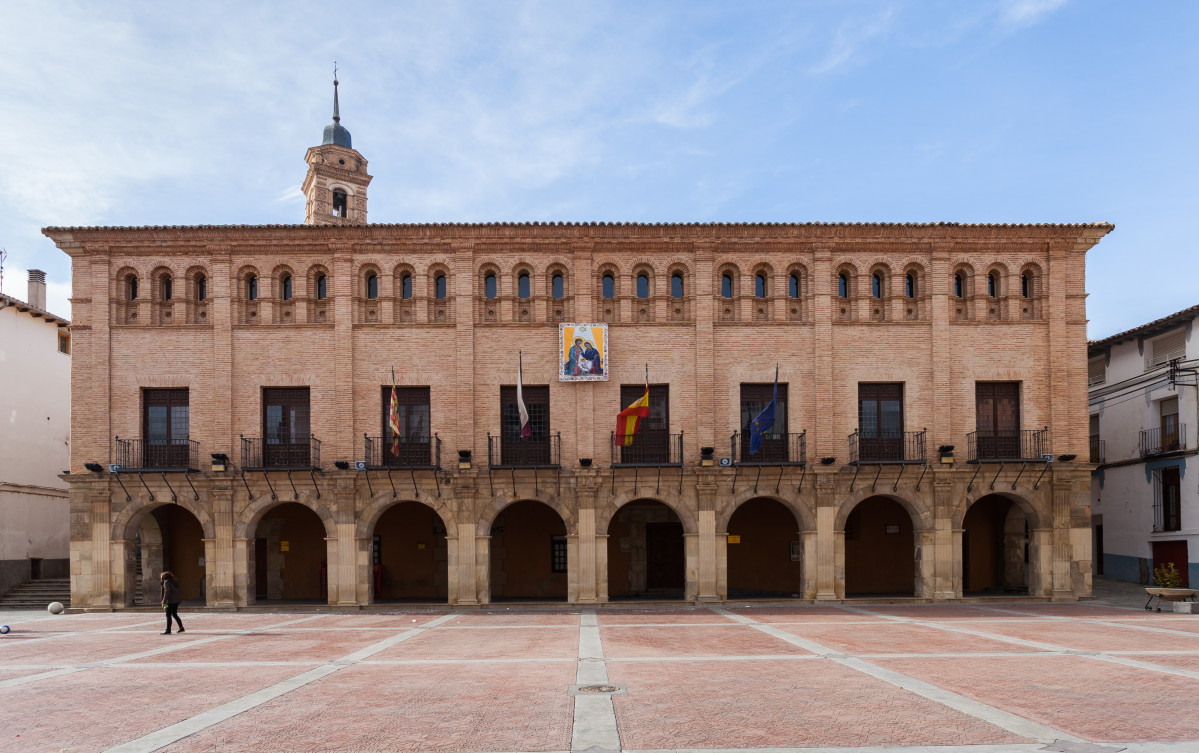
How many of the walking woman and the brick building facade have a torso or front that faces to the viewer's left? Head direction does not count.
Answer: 1

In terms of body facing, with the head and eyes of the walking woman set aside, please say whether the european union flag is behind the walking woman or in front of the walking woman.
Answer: behind

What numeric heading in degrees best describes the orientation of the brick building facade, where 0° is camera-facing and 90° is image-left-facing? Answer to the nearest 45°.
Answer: approximately 0°

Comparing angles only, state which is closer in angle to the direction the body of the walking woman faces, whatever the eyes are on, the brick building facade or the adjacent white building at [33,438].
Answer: the adjacent white building

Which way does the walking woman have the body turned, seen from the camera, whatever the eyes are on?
to the viewer's left

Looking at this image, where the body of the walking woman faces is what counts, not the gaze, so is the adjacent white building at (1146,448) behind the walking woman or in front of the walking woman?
behind

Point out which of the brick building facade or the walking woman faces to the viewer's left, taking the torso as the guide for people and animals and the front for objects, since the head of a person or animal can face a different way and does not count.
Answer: the walking woman
